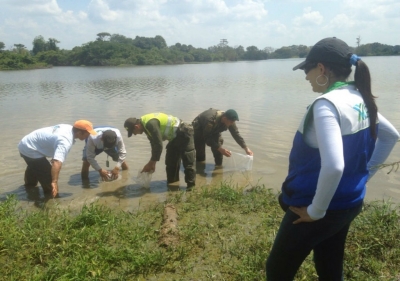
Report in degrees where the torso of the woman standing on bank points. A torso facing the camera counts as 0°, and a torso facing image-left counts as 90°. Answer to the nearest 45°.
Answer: approximately 135°

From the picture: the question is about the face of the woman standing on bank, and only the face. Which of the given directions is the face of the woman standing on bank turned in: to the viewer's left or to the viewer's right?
to the viewer's left

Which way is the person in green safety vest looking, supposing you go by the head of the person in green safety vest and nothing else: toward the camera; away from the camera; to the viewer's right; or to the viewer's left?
to the viewer's left

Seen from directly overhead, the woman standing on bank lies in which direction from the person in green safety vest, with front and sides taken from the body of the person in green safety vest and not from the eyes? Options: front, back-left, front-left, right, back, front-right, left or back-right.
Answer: left

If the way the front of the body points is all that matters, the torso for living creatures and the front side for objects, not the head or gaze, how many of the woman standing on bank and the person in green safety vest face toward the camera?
0

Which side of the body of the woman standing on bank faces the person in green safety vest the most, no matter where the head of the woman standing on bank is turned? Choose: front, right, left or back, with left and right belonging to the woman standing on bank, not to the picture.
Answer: front

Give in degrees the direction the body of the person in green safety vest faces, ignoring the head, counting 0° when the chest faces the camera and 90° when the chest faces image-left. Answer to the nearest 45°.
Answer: approximately 90°
